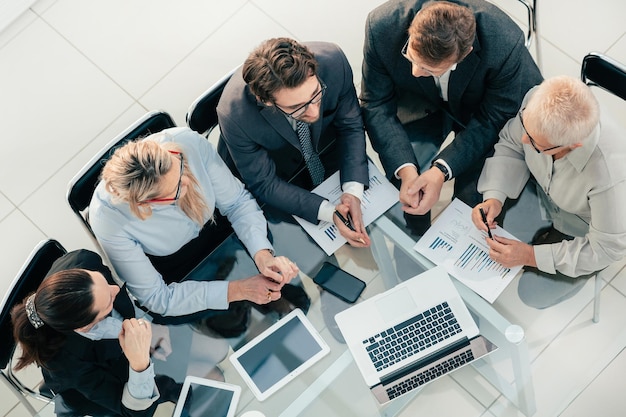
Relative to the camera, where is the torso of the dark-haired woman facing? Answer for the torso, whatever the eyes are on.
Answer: to the viewer's right

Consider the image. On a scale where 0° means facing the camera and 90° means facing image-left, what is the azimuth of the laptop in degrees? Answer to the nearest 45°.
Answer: approximately 135°

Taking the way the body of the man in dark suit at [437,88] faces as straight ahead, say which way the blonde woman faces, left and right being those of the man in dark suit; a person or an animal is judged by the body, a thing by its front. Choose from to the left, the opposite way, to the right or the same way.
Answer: to the left

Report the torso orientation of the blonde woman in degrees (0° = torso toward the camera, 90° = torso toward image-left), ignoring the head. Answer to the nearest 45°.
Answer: approximately 315°

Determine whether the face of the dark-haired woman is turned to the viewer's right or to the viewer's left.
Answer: to the viewer's right

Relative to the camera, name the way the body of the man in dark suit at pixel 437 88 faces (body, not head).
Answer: toward the camera

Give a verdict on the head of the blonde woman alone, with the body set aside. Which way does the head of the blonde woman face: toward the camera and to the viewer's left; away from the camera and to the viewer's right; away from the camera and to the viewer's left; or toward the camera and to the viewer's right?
toward the camera and to the viewer's right

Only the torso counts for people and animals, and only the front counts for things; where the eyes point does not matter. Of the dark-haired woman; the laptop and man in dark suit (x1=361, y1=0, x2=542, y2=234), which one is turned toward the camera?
the man in dark suit
